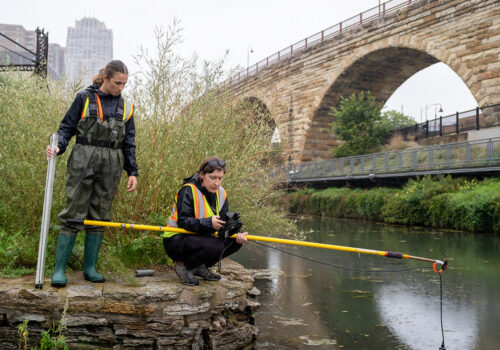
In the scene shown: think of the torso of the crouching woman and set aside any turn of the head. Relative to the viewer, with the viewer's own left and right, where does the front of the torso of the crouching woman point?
facing the viewer and to the right of the viewer

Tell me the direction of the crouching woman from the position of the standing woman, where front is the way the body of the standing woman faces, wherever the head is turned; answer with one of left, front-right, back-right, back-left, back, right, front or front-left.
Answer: front-left

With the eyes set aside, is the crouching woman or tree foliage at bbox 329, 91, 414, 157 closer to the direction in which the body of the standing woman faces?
the crouching woman

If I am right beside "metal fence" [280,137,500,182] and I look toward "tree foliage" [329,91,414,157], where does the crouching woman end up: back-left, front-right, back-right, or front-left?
back-left

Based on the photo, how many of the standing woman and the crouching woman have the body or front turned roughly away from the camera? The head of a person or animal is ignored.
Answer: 0

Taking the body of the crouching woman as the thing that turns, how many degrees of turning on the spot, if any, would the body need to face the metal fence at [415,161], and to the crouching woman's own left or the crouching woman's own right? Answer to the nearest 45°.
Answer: approximately 90° to the crouching woman's own left

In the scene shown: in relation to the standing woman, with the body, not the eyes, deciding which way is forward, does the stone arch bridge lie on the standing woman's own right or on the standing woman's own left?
on the standing woman's own left

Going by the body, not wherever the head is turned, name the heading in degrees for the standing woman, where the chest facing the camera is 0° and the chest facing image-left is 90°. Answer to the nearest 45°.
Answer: approximately 315°

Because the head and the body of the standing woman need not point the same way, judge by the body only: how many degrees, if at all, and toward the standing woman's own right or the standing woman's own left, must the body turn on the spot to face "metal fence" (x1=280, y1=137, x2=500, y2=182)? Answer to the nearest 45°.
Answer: approximately 90° to the standing woman's own left

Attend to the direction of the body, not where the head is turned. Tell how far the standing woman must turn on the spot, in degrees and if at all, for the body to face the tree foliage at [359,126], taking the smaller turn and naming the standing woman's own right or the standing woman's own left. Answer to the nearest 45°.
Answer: approximately 90° to the standing woman's own left

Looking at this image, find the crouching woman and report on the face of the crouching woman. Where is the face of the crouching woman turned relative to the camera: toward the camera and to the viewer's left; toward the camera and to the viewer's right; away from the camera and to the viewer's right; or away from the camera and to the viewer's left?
toward the camera and to the viewer's right
